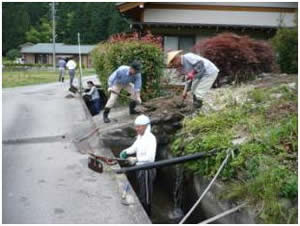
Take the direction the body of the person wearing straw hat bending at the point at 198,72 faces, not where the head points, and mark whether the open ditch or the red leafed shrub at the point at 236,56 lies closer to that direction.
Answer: the open ditch

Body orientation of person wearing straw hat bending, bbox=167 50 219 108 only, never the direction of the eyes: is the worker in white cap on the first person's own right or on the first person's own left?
on the first person's own left

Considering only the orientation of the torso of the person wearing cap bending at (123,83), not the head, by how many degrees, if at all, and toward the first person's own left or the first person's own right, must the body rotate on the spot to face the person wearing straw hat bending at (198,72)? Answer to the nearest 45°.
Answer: approximately 45° to the first person's own left

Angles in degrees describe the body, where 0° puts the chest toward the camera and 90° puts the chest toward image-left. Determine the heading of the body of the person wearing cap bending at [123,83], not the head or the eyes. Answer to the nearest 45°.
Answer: approximately 315°

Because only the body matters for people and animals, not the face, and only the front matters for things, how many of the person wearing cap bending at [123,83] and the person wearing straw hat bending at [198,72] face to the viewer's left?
1

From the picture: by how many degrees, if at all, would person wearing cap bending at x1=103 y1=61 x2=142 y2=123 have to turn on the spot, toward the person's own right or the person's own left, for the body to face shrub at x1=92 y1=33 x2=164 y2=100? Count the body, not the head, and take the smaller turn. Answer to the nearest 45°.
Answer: approximately 135° to the person's own left

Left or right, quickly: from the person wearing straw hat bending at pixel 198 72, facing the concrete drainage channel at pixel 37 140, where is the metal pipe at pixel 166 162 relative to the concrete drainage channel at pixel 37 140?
left

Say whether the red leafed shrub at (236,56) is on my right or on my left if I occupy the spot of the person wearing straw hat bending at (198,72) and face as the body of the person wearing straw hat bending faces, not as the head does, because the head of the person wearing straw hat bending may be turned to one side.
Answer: on my right

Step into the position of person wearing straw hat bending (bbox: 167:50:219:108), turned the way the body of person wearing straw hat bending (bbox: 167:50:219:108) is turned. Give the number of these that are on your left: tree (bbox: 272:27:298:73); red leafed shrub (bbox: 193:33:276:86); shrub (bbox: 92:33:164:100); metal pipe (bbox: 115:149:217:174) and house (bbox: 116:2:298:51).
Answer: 1

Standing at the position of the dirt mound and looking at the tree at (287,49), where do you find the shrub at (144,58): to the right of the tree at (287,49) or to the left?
left

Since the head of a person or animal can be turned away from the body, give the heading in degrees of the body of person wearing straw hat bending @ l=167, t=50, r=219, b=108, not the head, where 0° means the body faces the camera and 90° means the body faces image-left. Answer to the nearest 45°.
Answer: approximately 90°

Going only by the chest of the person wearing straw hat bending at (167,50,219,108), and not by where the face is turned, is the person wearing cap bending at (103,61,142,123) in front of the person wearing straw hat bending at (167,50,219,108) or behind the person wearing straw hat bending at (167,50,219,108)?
in front

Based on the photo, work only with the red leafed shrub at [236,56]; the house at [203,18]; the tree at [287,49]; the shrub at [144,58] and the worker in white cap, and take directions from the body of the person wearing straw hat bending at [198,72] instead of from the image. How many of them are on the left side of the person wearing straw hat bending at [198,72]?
1

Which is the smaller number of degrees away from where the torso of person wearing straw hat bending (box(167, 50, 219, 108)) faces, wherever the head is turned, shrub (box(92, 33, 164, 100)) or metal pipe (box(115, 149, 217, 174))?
the shrub
